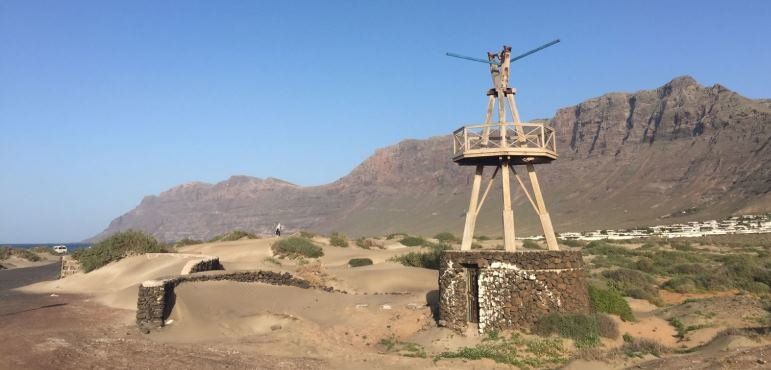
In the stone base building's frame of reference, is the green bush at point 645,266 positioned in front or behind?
behind

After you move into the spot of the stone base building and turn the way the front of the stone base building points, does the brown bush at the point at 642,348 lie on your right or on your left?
on your left

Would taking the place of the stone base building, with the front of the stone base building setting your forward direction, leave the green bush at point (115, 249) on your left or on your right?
on your right
